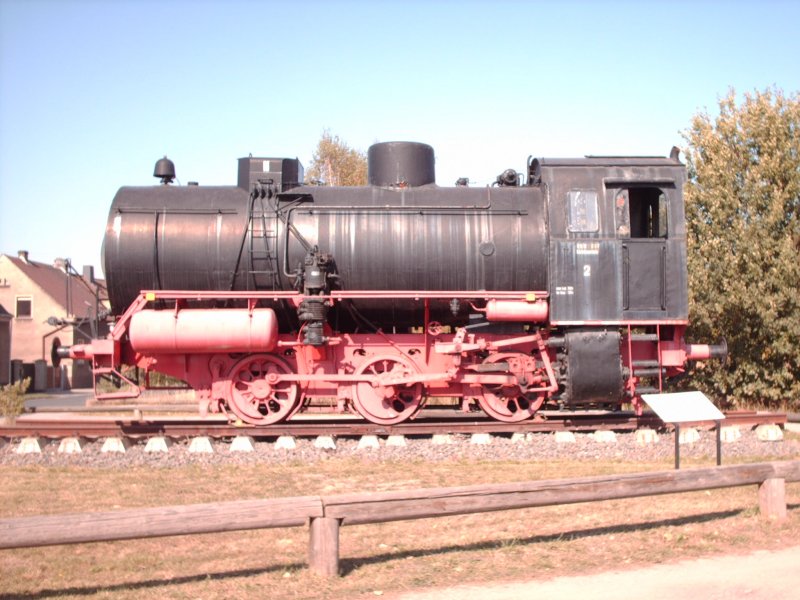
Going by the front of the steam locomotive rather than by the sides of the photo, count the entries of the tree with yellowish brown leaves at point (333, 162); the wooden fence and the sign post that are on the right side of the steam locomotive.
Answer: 1

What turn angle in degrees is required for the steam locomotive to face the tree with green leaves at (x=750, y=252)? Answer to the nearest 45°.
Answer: approximately 135° to its right

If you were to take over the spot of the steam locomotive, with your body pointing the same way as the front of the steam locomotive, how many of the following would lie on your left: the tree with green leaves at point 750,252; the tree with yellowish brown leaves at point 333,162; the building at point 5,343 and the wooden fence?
1

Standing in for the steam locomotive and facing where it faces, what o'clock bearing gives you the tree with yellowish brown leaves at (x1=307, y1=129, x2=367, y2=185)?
The tree with yellowish brown leaves is roughly at 3 o'clock from the steam locomotive.

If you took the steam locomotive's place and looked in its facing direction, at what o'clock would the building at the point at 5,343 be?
The building is roughly at 2 o'clock from the steam locomotive.

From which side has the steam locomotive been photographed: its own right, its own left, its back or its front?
left

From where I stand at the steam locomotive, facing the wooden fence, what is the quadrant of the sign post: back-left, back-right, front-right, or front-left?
front-left

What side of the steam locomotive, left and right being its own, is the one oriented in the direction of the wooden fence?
left

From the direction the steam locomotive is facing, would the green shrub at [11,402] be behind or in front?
in front

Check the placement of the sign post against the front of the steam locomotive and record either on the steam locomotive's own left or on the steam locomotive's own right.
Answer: on the steam locomotive's own left
